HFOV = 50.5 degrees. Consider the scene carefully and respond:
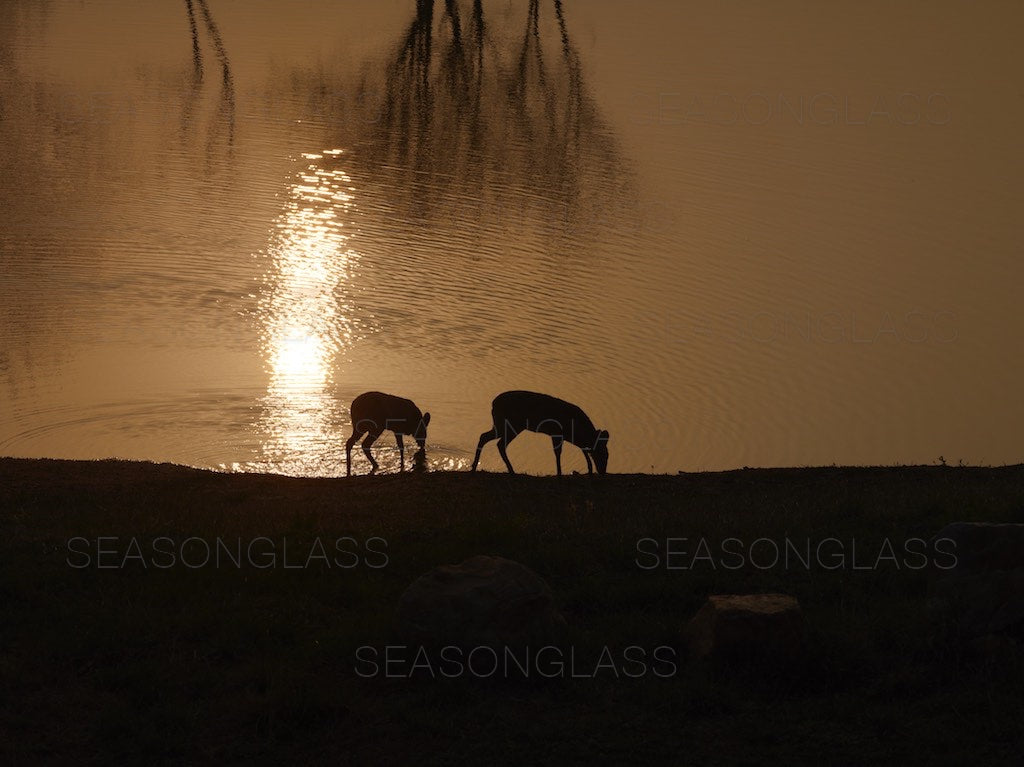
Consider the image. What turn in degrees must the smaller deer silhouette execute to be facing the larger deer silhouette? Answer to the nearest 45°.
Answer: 0° — it already faces it

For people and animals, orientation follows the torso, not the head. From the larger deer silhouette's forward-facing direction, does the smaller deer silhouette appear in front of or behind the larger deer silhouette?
behind

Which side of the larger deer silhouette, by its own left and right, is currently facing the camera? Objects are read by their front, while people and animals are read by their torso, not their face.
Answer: right

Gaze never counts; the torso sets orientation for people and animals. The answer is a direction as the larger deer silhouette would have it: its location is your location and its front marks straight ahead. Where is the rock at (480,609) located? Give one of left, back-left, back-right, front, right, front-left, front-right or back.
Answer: right

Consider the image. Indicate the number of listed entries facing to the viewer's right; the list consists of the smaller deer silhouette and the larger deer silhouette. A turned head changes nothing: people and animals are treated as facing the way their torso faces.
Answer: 2

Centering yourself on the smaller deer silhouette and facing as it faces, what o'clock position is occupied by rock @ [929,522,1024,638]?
The rock is roughly at 2 o'clock from the smaller deer silhouette.

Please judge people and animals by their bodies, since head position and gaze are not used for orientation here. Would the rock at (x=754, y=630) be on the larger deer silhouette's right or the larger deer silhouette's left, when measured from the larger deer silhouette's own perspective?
on its right

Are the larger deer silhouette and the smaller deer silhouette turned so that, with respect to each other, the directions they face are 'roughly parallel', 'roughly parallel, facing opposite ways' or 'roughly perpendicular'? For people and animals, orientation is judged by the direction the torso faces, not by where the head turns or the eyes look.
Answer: roughly parallel

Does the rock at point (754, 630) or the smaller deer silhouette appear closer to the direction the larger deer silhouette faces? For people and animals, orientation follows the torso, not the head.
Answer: the rock

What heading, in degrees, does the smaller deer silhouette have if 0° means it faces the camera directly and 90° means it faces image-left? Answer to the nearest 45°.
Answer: approximately 270°

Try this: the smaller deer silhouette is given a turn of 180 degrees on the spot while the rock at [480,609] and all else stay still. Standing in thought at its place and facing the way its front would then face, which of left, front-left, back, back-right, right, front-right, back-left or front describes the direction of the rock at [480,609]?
left

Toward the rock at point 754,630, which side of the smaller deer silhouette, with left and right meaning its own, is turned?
right

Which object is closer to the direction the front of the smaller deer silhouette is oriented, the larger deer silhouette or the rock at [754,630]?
the larger deer silhouette
